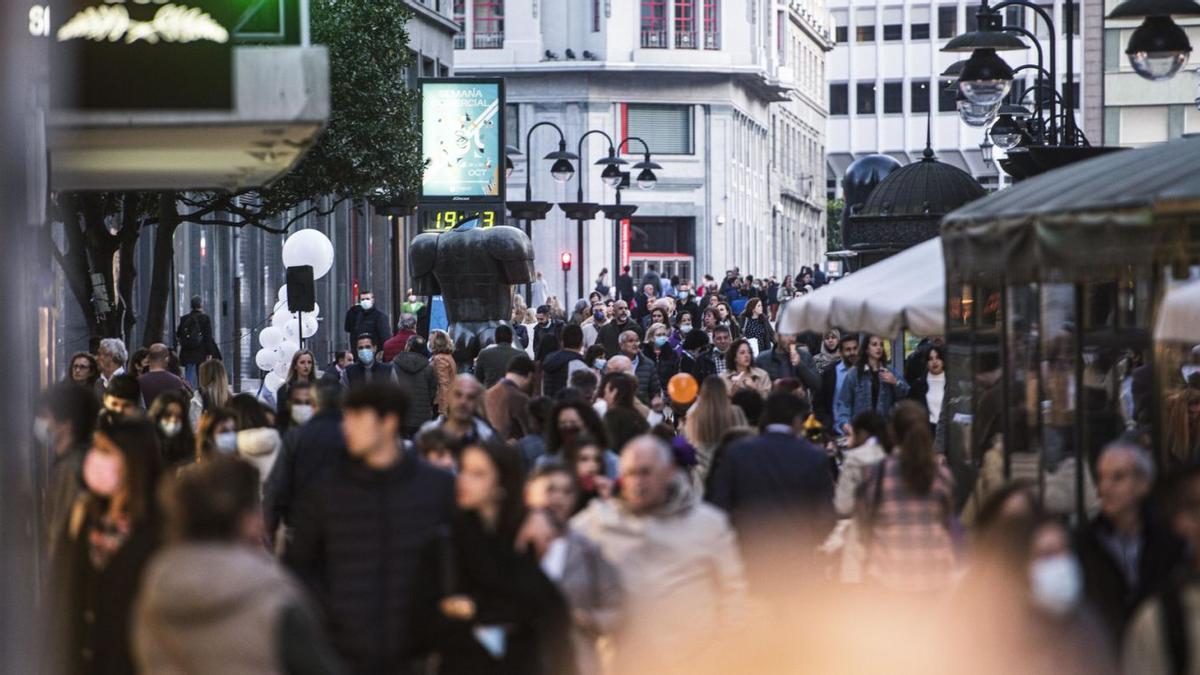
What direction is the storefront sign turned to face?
toward the camera

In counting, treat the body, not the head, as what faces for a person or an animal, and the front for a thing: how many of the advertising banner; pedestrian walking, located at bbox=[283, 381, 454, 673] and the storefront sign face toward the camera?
3

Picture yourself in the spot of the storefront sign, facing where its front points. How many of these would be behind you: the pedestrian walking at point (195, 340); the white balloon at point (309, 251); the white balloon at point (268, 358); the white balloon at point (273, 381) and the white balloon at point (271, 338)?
5

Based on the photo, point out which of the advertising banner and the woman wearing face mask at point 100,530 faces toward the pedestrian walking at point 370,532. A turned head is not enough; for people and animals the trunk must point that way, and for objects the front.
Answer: the advertising banner

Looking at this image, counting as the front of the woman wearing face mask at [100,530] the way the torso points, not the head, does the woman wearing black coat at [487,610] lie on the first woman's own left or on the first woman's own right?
on the first woman's own left

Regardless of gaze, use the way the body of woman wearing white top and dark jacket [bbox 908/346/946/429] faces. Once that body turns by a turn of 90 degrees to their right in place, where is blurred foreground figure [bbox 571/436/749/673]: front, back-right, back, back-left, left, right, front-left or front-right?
left

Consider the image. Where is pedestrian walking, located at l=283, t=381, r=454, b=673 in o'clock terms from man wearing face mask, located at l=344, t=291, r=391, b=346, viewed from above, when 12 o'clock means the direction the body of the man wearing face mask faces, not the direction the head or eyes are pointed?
The pedestrian walking is roughly at 12 o'clock from the man wearing face mask.

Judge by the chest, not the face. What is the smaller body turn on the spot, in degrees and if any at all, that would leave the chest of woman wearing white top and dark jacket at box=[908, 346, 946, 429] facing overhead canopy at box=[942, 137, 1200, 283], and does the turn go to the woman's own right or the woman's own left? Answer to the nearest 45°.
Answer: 0° — they already face it

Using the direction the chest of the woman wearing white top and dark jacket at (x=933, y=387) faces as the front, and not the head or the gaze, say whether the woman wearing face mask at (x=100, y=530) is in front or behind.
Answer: in front

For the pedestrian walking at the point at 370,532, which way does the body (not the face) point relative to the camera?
toward the camera
